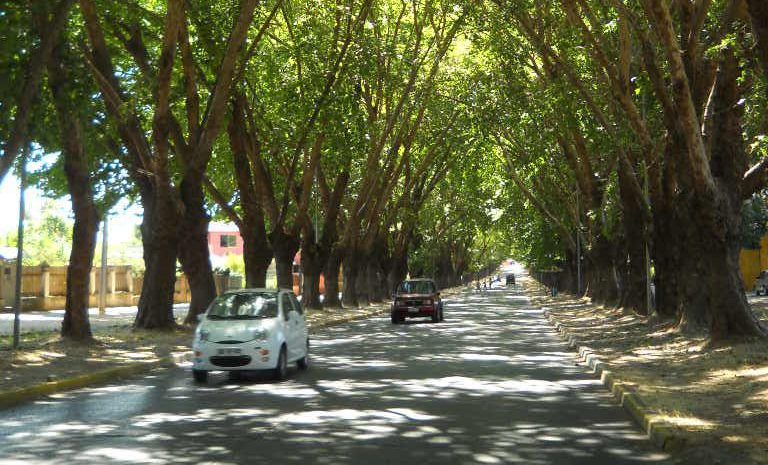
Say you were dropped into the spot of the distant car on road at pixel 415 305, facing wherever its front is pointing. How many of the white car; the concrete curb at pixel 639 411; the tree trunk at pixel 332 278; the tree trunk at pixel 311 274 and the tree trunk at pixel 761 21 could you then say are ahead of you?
3

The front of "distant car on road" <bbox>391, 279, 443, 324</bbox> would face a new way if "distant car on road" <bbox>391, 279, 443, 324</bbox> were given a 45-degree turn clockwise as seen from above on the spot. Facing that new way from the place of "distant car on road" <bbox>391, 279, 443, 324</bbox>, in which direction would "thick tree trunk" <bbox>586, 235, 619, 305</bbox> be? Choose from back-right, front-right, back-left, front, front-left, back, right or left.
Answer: back

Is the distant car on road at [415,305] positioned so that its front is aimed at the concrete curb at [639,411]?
yes

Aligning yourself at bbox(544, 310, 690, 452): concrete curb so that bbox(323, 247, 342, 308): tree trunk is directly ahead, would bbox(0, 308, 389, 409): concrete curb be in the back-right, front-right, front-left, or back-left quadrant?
front-left

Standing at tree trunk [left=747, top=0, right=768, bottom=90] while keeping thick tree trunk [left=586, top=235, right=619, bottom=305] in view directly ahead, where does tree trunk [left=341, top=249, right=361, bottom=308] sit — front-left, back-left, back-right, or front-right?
front-left

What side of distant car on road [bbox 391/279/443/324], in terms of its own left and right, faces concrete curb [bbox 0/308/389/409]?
front

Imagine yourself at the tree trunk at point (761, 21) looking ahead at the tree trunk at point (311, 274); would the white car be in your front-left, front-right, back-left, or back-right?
front-left

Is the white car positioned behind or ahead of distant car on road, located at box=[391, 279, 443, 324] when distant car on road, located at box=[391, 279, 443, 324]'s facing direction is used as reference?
ahead

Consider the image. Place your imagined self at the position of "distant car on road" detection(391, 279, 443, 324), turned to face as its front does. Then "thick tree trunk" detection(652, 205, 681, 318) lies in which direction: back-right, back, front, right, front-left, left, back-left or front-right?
front-left

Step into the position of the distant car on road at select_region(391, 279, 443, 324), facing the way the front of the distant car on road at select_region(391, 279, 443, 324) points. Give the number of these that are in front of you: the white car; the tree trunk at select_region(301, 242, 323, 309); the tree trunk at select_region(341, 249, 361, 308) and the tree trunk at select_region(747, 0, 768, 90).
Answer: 2

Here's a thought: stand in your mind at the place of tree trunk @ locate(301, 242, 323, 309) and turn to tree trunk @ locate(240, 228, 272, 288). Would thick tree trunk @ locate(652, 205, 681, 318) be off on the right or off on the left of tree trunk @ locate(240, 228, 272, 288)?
left

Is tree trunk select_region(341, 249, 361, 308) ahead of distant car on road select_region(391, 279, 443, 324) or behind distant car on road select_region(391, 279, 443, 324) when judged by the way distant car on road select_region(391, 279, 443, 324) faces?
behind

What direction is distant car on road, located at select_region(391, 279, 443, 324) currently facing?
toward the camera

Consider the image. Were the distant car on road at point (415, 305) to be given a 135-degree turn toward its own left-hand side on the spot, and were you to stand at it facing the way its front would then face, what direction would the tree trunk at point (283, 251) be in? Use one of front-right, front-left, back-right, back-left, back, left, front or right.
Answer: back-left
